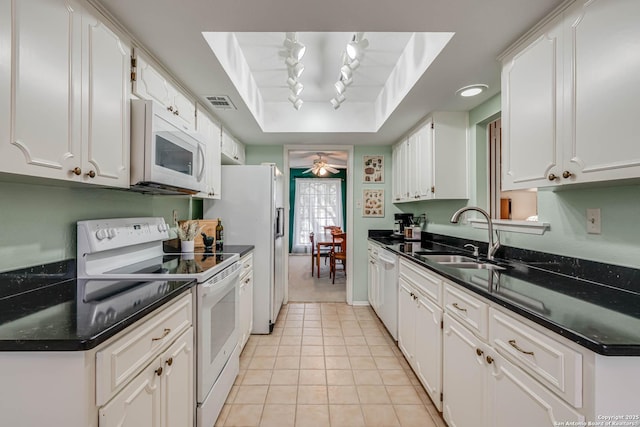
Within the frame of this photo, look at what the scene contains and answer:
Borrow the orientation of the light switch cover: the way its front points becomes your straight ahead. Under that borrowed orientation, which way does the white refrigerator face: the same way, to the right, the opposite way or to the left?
the opposite way

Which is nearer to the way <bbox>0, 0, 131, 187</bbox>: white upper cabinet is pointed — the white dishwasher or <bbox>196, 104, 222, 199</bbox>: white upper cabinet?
the white dishwasher

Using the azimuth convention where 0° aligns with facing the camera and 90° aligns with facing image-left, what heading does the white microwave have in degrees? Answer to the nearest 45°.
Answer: approximately 315°

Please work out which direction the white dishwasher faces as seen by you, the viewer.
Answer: facing to the left of the viewer

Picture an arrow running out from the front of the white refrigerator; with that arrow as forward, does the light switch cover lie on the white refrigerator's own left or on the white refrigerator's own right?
on the white refrigerator's own right

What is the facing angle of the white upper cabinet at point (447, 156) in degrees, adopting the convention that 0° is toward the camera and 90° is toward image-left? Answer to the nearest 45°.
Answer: approximately 90°

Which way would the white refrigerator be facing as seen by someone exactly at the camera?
facing to the right of the viewer

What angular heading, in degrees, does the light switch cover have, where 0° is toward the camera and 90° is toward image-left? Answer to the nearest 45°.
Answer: approximately 45°

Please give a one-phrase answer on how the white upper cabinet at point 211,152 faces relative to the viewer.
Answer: facing to the right of the viewer

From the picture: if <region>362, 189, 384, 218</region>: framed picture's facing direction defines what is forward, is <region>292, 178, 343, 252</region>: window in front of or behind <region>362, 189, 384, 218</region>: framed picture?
behind

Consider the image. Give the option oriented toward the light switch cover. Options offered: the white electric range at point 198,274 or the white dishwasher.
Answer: the white electric range

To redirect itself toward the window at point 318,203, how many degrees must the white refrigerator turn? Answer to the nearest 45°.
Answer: approximately 90° to its left
